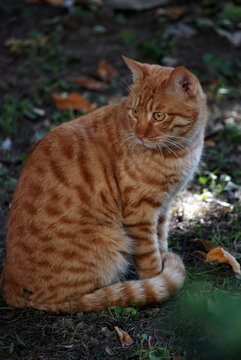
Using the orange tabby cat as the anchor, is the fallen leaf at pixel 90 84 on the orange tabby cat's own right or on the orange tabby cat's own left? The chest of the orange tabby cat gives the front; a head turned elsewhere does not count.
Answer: on the orange tabby cat's own left

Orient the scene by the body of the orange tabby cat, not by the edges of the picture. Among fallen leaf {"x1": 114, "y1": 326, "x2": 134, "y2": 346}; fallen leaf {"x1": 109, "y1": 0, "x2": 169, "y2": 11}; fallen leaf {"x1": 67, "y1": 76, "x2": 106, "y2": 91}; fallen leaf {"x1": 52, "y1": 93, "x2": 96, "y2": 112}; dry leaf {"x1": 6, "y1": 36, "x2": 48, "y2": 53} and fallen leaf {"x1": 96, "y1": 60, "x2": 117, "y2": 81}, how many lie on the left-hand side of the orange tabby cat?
5

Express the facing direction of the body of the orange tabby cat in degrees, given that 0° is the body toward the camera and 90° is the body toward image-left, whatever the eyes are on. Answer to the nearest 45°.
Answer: approximately 270°

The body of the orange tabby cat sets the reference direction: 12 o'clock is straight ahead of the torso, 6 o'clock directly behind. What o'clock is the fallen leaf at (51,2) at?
The fallen leaf is roughly at 9 o'clock from the orange tabby cat.

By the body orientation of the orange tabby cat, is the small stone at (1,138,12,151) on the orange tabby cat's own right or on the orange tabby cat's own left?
on the orange tabby cat's own left

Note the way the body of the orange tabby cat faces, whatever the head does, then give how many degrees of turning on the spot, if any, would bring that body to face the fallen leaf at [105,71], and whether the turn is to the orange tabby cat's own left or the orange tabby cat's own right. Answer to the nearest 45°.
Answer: approximately 90° to the orange tabby cat's own left

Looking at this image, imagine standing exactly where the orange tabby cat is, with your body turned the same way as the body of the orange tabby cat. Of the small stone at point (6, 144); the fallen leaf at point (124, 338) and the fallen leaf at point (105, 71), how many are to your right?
1

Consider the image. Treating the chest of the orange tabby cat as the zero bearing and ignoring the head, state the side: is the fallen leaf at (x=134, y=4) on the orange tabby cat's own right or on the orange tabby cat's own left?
on the orange tabby cat's own left

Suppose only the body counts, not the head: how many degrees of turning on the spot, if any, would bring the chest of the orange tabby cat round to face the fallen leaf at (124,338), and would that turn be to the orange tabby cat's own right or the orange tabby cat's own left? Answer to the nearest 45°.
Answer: approximately 90° to the orange tabby cat's own right

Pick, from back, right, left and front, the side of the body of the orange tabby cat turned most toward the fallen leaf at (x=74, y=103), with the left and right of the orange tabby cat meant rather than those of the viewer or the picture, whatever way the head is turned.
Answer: left

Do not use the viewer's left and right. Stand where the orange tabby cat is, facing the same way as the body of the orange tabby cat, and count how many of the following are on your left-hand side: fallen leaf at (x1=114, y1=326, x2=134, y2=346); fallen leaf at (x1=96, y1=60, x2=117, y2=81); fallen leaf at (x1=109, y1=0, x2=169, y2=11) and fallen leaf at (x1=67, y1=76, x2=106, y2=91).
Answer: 3

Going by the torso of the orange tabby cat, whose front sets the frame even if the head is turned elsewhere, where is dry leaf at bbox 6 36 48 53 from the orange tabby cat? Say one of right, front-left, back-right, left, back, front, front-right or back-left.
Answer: left
